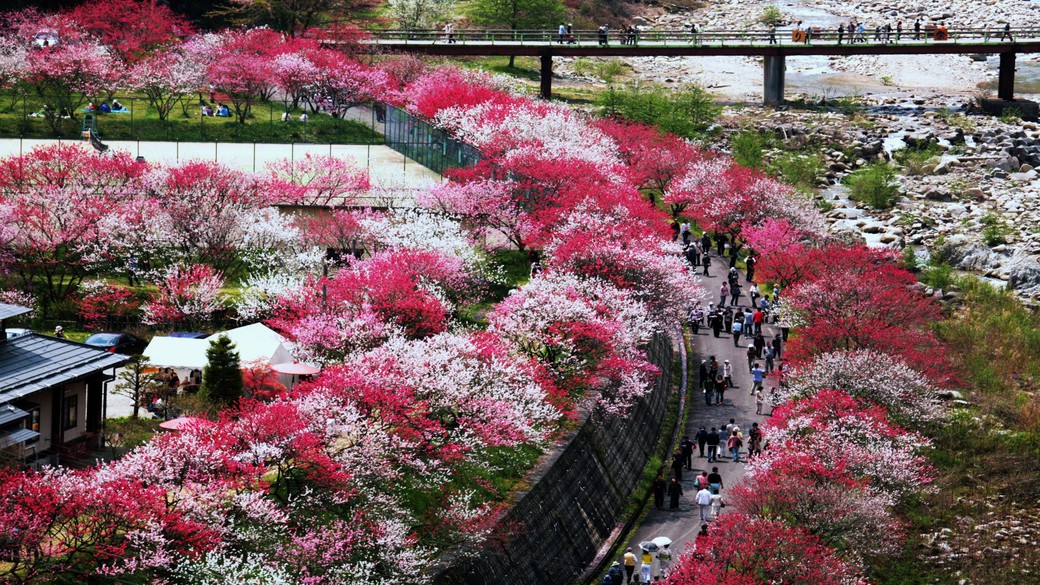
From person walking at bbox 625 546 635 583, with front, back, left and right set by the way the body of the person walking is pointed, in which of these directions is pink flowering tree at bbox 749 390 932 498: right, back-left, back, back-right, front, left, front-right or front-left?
front-right

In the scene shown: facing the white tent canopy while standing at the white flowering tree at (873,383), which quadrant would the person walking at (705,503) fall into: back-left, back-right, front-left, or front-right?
front-left

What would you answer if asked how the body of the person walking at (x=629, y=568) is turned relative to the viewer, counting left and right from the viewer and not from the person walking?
facing away from the viewer

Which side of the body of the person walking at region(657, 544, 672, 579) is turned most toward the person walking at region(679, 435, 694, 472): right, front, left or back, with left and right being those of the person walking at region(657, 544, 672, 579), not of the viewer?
front

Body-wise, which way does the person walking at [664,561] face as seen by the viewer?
away from the camera

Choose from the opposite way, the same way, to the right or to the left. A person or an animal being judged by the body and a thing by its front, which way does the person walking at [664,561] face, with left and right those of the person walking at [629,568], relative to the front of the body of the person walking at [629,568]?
the same way

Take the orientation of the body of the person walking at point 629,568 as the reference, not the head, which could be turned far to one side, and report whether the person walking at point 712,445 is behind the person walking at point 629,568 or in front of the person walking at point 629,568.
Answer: in front

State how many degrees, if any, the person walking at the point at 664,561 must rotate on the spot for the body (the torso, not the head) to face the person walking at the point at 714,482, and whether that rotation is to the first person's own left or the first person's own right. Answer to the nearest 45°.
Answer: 0° — they already face them

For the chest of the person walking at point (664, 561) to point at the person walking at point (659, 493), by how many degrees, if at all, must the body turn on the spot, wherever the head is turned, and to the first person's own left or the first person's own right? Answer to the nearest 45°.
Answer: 0° — they already face them

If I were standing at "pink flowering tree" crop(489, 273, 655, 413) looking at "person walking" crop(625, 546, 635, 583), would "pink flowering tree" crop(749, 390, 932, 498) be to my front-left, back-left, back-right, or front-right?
front-left

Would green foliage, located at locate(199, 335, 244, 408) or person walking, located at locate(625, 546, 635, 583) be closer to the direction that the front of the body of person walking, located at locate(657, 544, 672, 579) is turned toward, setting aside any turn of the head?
the green foliage

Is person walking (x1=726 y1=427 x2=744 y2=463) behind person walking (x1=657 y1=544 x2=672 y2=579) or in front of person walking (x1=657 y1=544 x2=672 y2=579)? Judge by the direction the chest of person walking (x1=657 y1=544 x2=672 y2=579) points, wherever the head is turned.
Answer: in front

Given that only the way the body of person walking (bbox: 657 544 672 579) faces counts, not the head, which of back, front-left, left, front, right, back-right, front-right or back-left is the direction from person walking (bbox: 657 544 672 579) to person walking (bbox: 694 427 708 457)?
front
